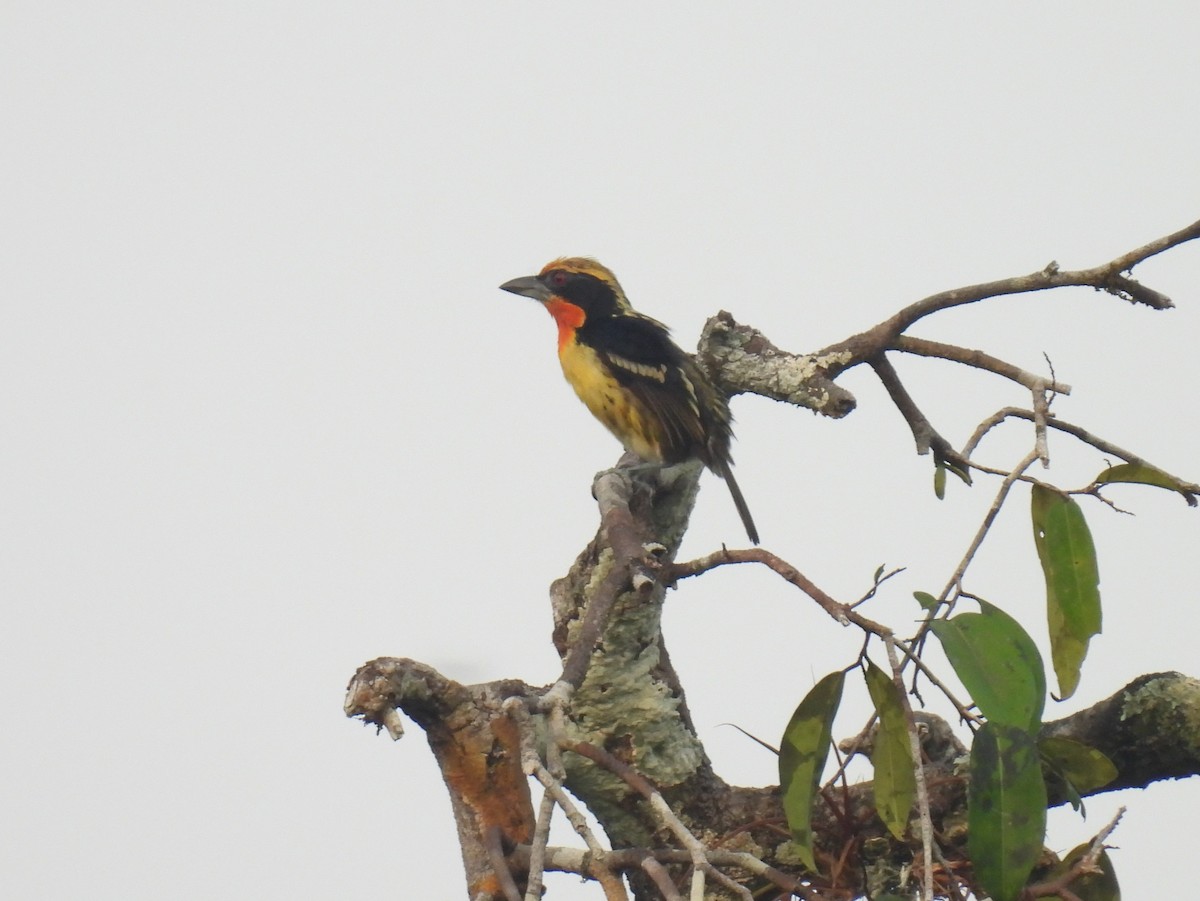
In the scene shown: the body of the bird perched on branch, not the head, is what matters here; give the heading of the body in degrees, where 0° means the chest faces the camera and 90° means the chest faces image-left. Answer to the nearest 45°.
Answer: approximately 90°

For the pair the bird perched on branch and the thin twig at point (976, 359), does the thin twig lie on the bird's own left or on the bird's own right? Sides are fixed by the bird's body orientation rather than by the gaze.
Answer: on the bird's own left
